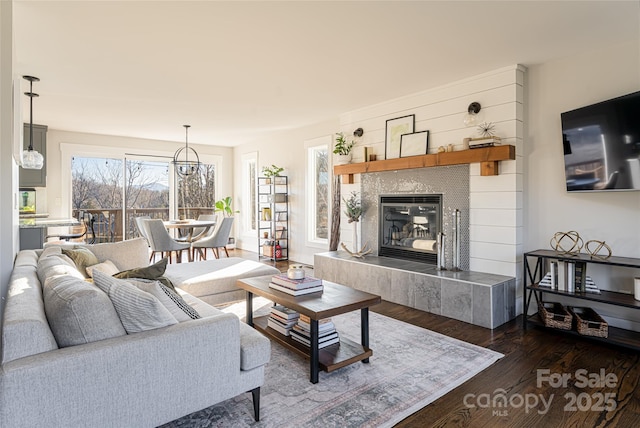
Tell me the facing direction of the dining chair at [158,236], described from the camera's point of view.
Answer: facing away from the viewer and to the right of the viewer

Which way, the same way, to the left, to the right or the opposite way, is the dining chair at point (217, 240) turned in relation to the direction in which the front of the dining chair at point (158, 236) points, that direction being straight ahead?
to the left

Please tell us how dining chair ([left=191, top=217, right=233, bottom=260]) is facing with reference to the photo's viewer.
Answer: facing away from the viewer and to the left of the viewer

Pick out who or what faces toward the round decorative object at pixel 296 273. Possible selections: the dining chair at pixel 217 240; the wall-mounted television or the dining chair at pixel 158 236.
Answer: the wall-mounted television

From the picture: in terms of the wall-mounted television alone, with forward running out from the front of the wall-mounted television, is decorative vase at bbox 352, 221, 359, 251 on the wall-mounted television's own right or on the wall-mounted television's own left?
on the wall-mounted television's own right

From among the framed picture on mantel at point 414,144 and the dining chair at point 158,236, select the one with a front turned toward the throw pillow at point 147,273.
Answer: the framed picture on mantel

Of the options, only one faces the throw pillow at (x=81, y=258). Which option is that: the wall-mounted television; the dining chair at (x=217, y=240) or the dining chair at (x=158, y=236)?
the wall-mounted television

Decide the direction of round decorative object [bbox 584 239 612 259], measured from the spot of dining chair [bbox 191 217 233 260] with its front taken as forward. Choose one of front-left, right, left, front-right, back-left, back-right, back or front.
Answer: back

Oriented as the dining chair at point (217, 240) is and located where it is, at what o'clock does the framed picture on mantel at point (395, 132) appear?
The framed picture on mantel is roughly at 6 o'clock from the dining chair.

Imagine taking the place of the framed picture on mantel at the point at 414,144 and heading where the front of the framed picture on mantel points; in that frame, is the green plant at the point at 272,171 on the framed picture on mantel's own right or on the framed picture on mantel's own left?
on the framed picture on mantel's own right

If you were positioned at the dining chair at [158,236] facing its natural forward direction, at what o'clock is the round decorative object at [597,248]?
The round decorative object is roughly at 3 o'clock from the dining chair.

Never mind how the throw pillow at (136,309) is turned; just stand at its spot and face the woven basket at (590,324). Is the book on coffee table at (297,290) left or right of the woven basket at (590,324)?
left

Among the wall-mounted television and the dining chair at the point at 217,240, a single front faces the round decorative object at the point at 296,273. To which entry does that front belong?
the wall-mounted television
